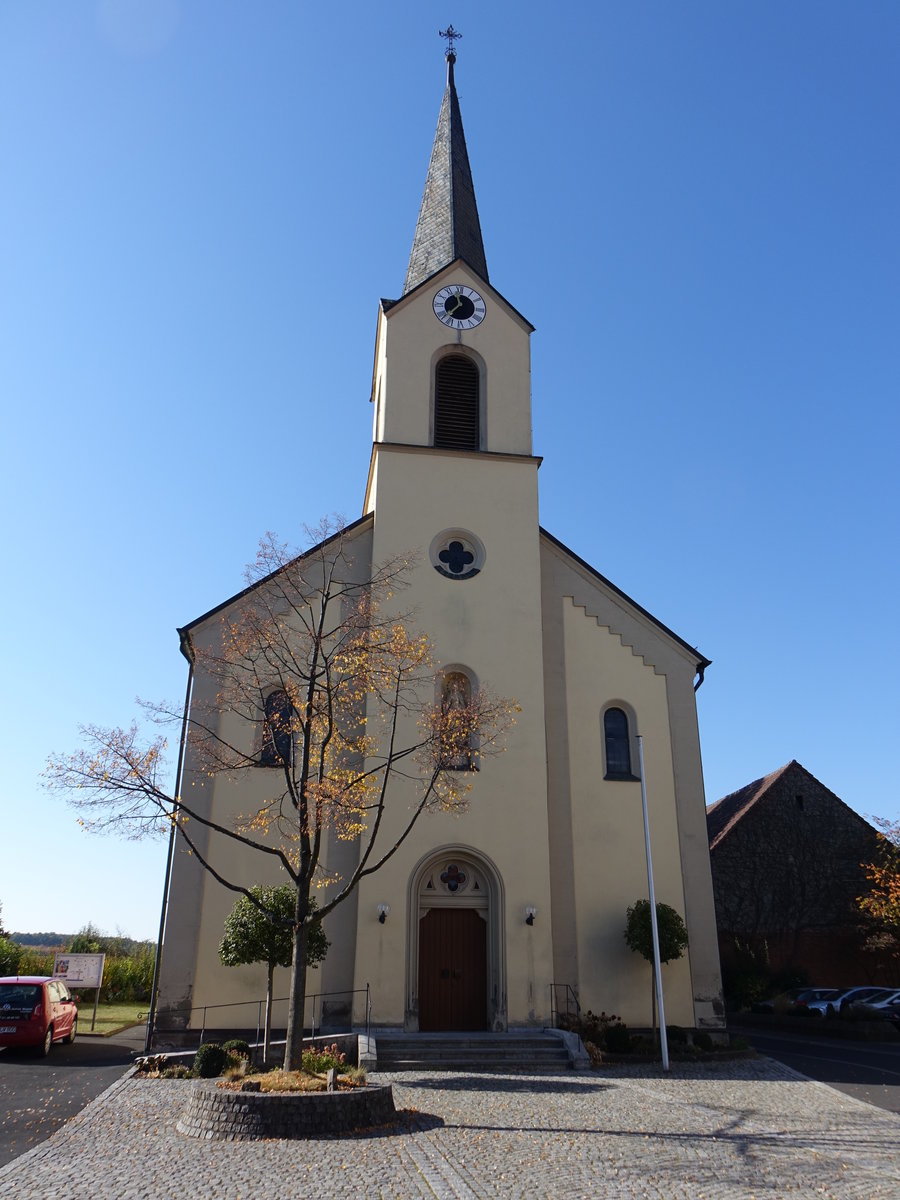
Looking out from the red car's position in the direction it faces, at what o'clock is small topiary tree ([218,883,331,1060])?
The small topiary tree is roughly at 3 o'clock from the red car.

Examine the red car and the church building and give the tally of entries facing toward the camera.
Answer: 1

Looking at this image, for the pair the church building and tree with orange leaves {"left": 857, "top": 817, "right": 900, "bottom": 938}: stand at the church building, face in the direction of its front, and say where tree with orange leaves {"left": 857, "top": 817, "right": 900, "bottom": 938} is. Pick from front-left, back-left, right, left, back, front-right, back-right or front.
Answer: back-left

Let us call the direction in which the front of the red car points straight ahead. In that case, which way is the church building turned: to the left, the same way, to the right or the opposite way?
the opposite way

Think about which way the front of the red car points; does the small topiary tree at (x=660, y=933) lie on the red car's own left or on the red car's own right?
on the red car's own right

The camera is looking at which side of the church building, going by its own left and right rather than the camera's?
front

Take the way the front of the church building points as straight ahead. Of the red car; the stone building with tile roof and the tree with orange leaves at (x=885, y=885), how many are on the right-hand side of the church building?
1

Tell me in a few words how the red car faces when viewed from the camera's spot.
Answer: facing away from the viewer and to the right of the viewer

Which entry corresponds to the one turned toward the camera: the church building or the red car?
the church building

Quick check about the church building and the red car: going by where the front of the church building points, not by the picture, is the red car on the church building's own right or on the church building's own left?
on the church building's own right

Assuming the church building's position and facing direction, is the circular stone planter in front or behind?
in front

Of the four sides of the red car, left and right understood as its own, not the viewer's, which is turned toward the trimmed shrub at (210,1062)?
right

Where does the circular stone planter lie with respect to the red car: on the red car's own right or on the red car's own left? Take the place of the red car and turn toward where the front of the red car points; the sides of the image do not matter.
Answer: on the red car's own right
